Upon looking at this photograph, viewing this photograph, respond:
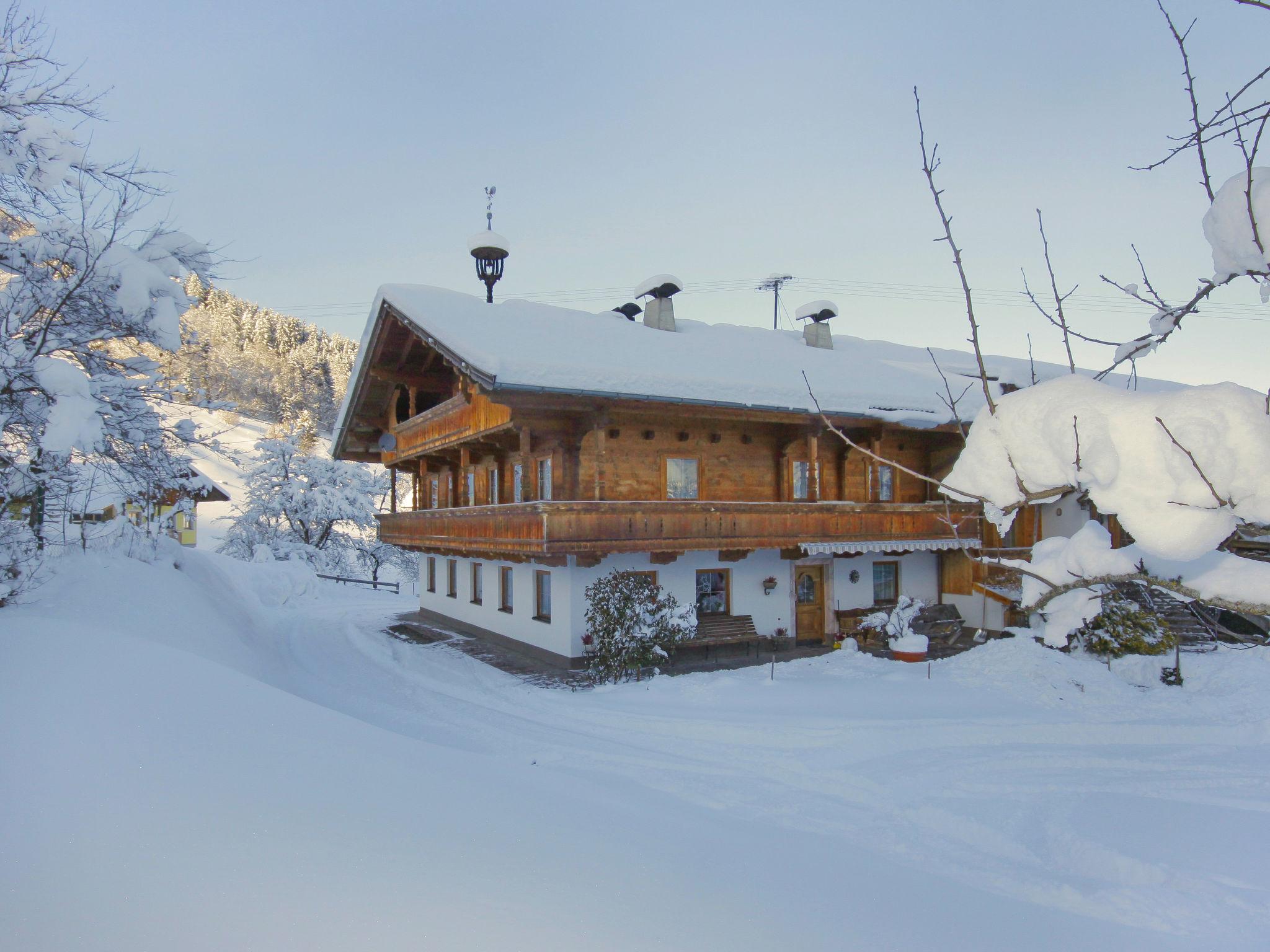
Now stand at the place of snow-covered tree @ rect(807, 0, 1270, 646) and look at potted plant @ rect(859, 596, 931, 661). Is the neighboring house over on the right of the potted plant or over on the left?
left

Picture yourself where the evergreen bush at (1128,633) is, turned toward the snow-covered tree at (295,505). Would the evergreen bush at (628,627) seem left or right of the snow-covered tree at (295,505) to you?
left

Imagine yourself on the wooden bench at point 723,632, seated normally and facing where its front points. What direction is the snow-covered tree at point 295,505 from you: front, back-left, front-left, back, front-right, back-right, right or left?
back-right

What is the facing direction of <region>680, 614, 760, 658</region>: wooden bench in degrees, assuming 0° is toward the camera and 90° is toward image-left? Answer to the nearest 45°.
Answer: approximately 0°

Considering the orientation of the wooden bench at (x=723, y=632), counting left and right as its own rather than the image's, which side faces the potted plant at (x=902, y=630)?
left

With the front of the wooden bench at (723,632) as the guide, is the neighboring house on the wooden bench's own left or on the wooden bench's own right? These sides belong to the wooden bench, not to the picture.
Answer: on the wooden bench's own right
